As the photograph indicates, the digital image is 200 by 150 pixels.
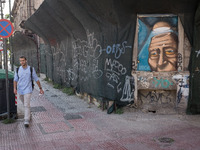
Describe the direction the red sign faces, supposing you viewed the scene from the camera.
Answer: facing the viewer
